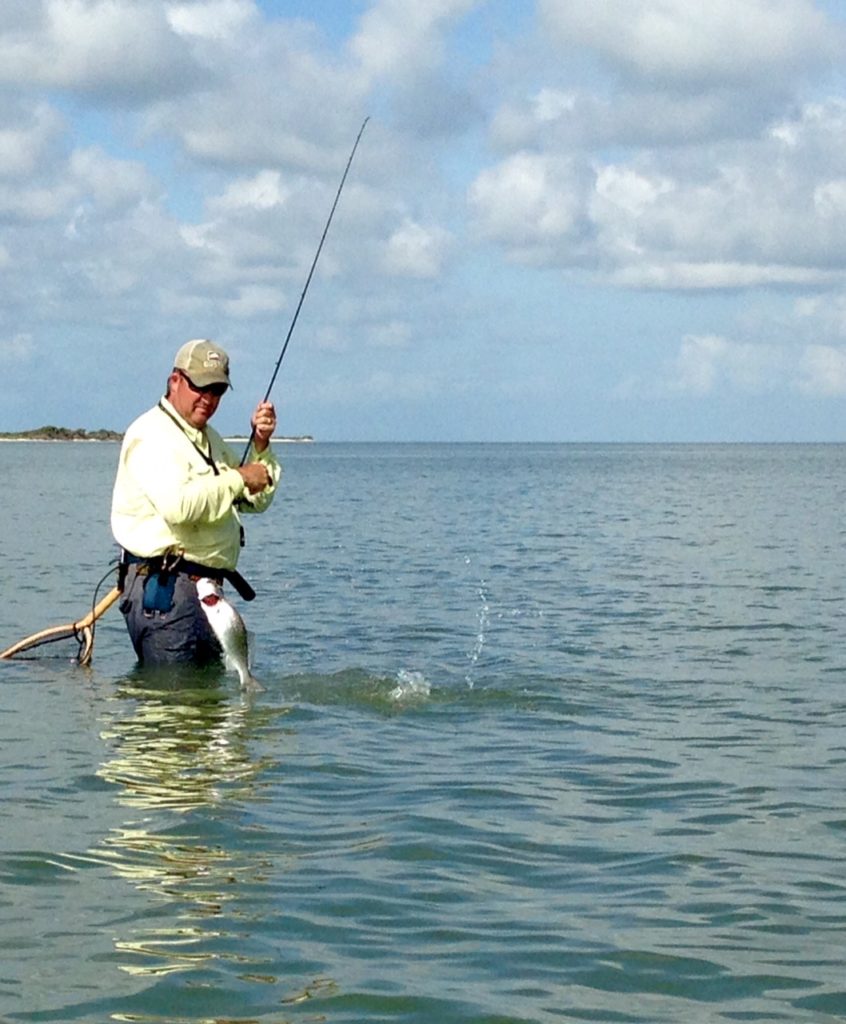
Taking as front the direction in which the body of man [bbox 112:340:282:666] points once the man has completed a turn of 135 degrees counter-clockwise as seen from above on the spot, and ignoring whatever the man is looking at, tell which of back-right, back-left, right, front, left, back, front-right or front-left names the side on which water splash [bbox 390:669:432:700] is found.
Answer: front-right

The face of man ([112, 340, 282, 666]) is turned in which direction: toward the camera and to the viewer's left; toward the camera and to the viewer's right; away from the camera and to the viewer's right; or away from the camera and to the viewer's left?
toward the camera and to the viewer's right

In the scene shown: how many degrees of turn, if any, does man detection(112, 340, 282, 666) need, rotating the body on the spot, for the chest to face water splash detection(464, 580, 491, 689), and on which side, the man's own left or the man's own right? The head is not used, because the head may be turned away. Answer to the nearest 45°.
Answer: approximately 90° to the man's own left

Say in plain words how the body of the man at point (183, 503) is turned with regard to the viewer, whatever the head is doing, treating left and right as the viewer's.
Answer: facing the viewer and to the right of the viewer
